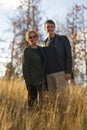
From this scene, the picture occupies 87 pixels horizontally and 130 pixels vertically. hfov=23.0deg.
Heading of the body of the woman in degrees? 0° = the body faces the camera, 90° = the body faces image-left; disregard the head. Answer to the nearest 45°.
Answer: approximately 0°

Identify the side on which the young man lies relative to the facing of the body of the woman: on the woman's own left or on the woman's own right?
on the woman's own left
